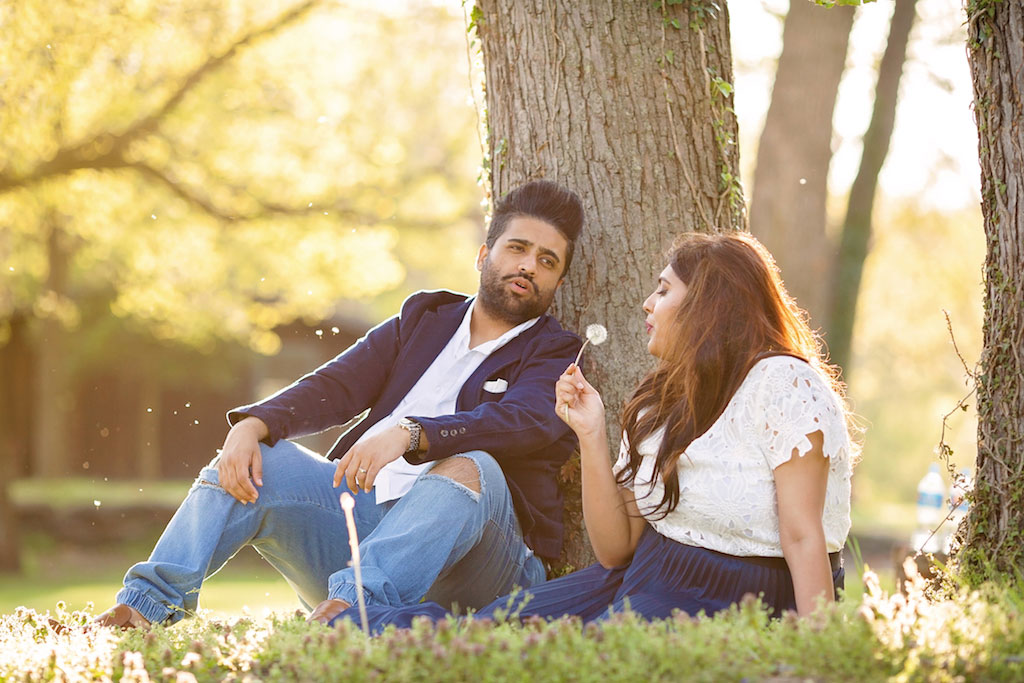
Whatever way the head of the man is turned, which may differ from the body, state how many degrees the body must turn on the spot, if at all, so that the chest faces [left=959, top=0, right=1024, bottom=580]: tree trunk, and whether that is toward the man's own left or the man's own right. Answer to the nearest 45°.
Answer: approximately 90° to the man's own left

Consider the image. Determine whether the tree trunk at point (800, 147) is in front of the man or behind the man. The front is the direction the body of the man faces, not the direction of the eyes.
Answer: behind

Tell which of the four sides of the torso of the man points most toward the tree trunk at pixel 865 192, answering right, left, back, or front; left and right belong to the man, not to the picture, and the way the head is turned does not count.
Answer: back

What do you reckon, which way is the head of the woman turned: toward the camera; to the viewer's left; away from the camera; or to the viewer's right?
to the viewer's left

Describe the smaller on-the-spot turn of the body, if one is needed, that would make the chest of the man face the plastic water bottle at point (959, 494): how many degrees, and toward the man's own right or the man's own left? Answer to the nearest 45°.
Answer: approximately 135° to the man's own left

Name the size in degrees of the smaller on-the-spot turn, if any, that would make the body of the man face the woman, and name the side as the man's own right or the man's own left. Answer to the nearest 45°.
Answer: approximately 90° to the man's own left

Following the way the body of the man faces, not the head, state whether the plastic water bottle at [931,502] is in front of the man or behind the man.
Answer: behind

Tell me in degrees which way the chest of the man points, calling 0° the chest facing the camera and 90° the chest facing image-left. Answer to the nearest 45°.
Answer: approximately 45°

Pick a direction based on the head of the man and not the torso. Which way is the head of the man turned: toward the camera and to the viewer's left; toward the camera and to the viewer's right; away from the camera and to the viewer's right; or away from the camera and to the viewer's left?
toward the camera and to the viewer's right
